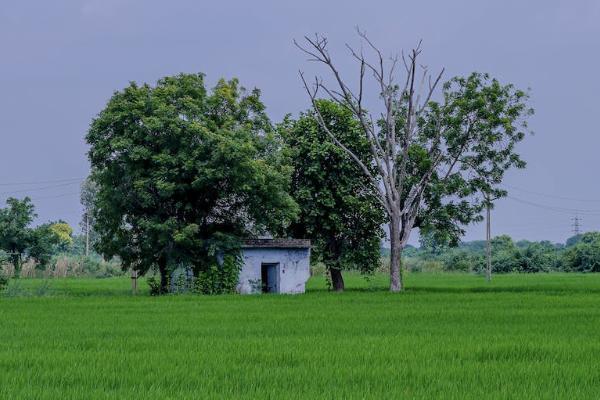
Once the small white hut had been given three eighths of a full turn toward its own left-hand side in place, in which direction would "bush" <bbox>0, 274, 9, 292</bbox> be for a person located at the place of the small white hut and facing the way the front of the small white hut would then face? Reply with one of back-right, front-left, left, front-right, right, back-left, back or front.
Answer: back-left

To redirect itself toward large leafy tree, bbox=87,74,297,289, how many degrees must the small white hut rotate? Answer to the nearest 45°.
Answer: approximately 45° to its right

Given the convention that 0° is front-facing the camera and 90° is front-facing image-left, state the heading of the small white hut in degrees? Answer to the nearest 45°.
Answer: approximately 0°

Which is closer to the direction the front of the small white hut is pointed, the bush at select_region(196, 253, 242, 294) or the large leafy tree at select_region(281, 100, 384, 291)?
the bush
